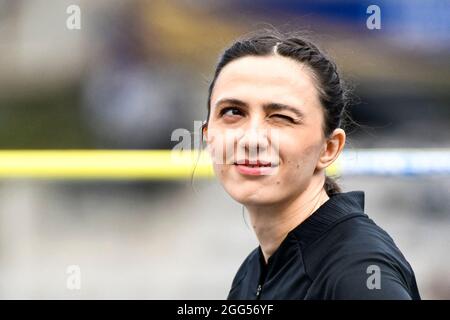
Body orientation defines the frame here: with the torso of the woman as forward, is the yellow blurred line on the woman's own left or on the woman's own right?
on the woman's own right

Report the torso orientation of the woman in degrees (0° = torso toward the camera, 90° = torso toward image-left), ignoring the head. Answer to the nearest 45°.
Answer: approximately 45°
